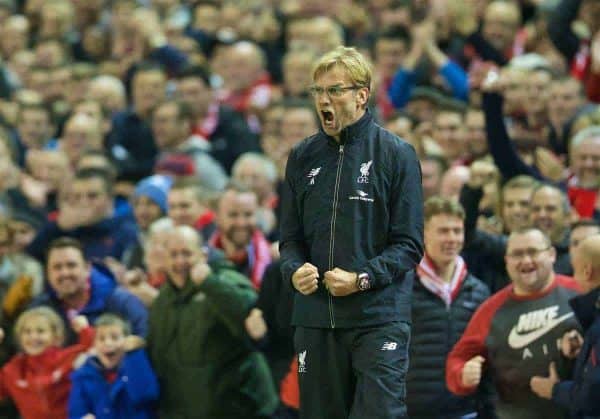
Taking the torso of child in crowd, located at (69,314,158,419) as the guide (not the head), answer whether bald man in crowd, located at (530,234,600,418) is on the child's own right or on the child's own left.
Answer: on the child's own left

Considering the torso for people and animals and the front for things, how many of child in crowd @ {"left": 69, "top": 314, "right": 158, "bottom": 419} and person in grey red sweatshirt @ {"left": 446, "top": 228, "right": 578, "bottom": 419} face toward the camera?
2

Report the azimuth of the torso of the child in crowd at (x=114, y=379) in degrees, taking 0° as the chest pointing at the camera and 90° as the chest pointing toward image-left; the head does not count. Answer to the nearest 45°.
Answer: approximately 0°

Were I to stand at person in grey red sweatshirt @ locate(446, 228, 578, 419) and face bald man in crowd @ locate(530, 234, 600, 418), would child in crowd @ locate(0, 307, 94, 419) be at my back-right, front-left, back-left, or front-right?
back-right

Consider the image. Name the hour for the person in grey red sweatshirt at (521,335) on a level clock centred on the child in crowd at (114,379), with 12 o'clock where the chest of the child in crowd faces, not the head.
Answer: The person in grey red sweatshirt is roughly at 10 o'clock from the child in crowd.

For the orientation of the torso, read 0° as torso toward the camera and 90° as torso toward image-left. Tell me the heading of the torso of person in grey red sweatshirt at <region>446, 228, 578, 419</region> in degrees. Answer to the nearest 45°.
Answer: approximately 0°

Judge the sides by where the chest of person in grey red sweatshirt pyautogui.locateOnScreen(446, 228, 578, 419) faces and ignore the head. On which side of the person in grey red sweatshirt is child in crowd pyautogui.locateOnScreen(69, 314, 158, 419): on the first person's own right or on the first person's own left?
on the first person's own right
